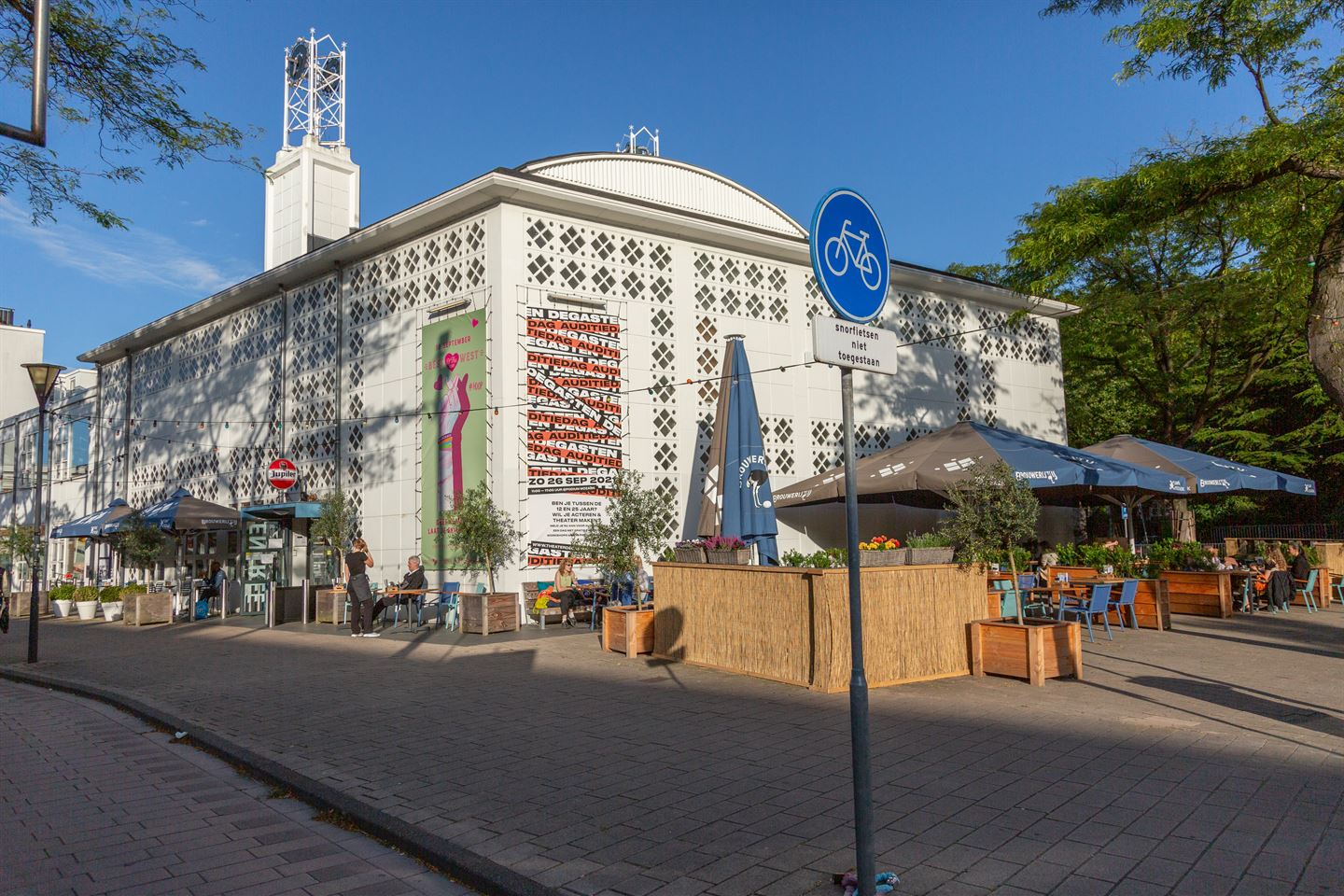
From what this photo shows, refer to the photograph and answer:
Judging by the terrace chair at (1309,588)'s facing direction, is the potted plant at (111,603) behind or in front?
in front

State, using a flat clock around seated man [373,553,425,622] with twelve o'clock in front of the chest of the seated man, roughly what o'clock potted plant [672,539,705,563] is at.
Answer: The potted plant is roughly at 8 o'clock from the seated man.

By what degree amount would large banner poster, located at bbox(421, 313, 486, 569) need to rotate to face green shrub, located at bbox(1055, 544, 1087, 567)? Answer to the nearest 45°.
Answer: approximately 135° to its left

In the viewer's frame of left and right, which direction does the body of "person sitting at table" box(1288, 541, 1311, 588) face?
facing to the left of the viewer

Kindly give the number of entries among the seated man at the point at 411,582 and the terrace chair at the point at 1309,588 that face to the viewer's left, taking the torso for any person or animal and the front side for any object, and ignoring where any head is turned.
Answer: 2

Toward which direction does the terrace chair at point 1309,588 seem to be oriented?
to the viewer's left

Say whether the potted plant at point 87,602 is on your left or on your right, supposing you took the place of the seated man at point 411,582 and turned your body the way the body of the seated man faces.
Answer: on your right
